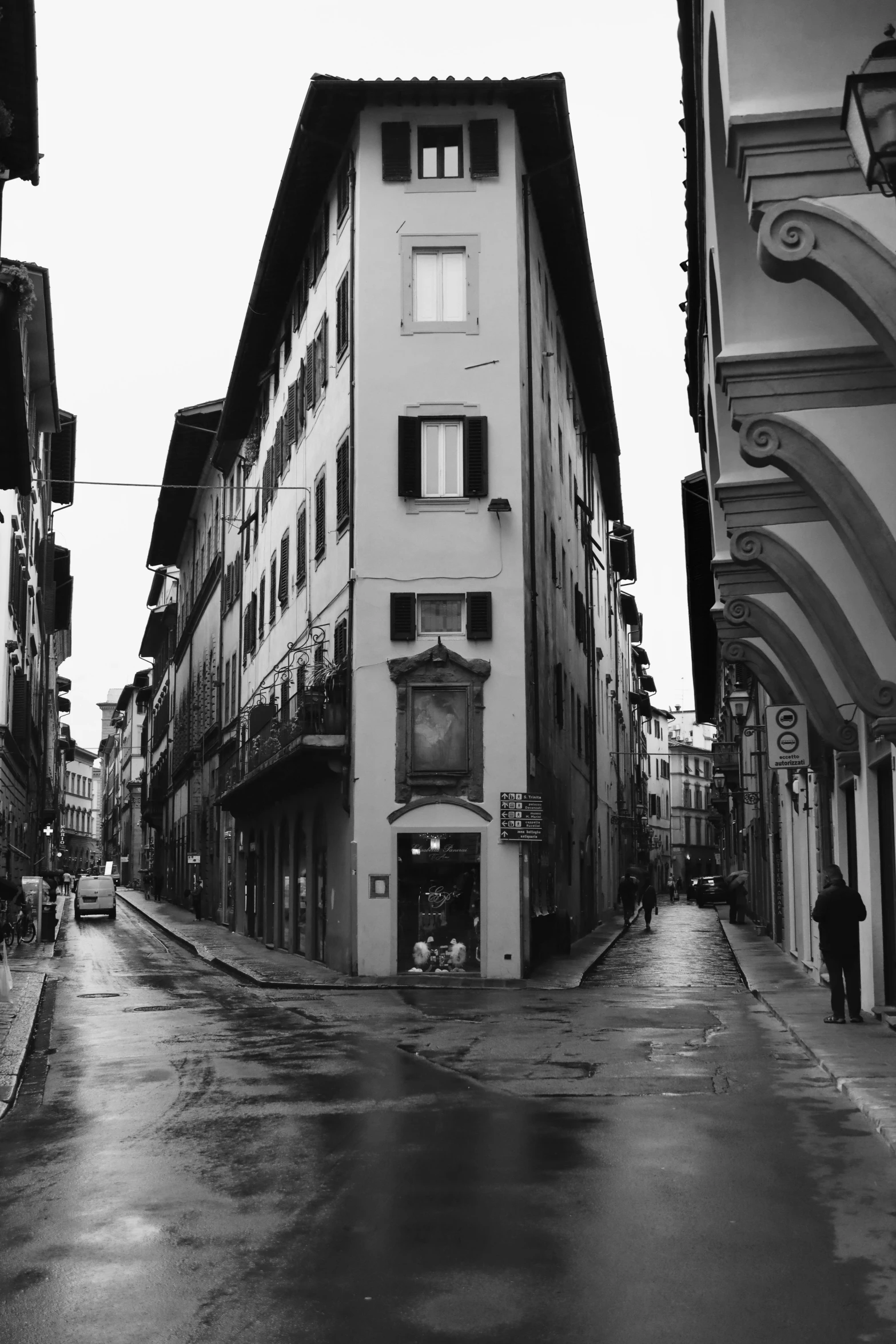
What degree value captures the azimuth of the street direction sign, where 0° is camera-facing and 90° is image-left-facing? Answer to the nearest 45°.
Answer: approximately 0°

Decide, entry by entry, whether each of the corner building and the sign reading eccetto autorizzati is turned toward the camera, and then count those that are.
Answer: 2

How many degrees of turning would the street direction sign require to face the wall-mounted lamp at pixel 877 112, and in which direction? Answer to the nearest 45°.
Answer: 0° — it already faces it

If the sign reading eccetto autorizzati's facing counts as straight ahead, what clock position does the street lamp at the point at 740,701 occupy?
The street lamp is roughly at 6 o'clock from the sign reading eccetto autorizzati.

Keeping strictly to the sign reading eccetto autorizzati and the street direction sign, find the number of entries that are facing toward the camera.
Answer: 2

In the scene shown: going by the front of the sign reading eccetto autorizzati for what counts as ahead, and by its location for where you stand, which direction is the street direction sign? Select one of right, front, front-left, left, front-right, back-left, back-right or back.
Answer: back-right

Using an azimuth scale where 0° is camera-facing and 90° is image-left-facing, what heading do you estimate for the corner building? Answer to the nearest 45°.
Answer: approximately 0°

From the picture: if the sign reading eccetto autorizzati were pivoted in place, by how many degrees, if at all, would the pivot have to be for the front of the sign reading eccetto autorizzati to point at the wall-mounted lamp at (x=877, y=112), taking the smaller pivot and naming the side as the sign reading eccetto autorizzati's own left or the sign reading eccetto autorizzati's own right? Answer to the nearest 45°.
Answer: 0° — it already faces it

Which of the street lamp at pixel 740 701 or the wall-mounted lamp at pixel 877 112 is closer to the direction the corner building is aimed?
the wall-mounted lamp

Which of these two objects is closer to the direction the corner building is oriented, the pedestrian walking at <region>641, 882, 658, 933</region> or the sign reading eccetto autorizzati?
the sign reading eccetto autorizzati

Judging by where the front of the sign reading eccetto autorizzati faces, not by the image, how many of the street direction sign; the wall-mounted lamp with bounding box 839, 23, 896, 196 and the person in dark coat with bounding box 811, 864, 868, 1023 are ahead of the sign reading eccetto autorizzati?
2
